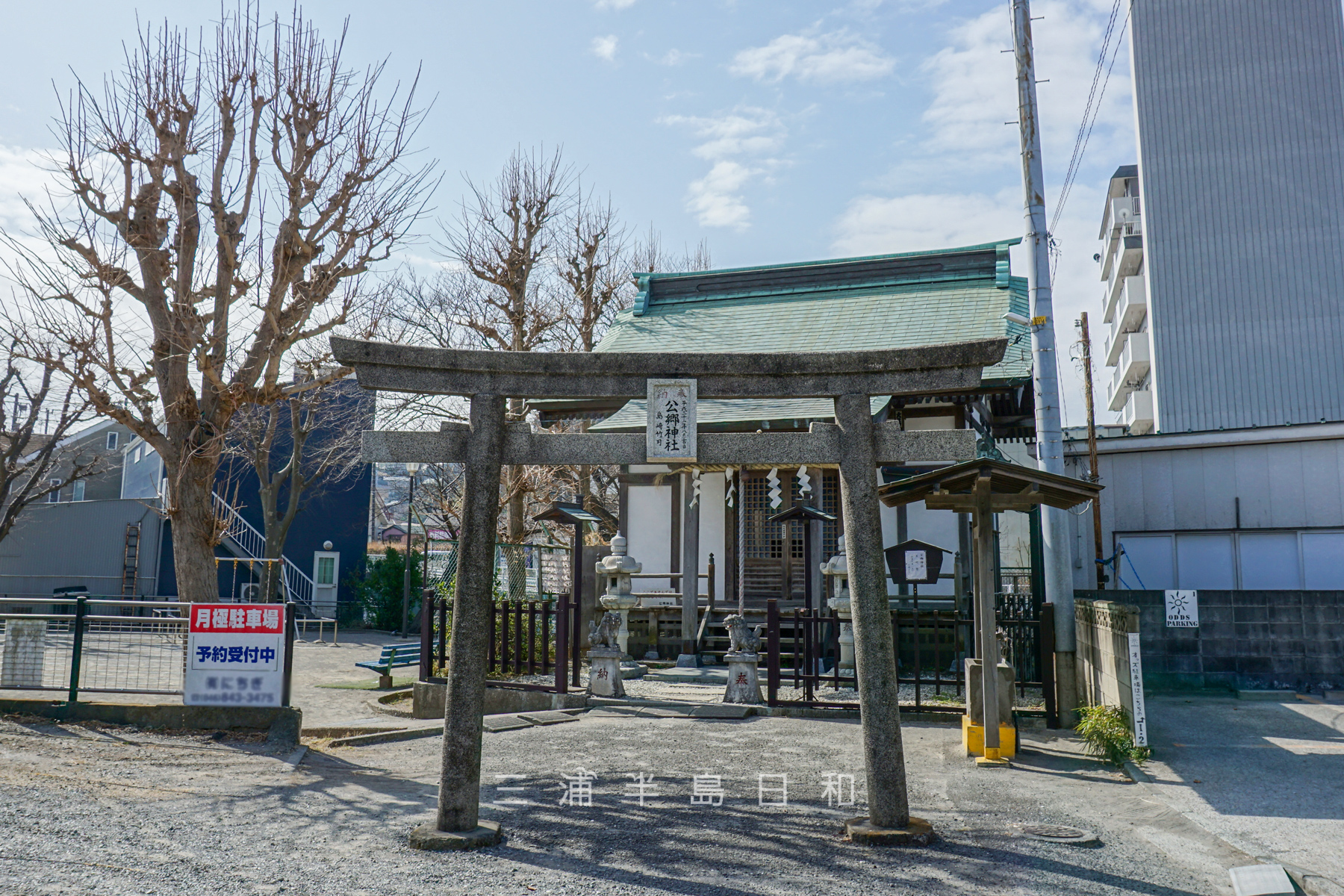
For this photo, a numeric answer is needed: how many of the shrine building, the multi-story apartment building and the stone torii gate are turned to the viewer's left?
1

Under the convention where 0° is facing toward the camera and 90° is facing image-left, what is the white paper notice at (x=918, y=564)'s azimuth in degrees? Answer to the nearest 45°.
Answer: approximately 0°

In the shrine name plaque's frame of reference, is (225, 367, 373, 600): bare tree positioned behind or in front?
behind

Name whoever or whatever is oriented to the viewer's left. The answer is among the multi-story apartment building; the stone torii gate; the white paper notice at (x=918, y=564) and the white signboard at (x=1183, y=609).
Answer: the multi-story apartment building

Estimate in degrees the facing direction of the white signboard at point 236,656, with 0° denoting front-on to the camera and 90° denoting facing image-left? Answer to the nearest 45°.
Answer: approximately 0°

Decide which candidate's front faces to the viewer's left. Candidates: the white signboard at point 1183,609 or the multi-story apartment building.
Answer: the multi-story apartment building

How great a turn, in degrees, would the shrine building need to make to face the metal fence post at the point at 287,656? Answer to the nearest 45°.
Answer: approximately 45° to its right

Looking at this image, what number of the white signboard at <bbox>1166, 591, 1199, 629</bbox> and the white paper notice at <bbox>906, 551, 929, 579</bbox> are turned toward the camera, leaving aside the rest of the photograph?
2

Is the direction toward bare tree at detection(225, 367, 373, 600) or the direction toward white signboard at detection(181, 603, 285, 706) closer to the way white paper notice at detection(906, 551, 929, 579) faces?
the white signboard

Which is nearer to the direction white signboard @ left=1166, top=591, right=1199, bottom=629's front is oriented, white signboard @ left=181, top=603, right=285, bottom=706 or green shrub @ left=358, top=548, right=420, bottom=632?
the white signboard

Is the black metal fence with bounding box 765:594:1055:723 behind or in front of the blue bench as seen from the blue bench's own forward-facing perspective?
behind
